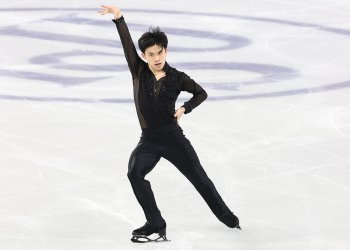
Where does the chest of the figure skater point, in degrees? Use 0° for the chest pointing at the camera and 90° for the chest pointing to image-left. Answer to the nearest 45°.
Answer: approximately 0°
